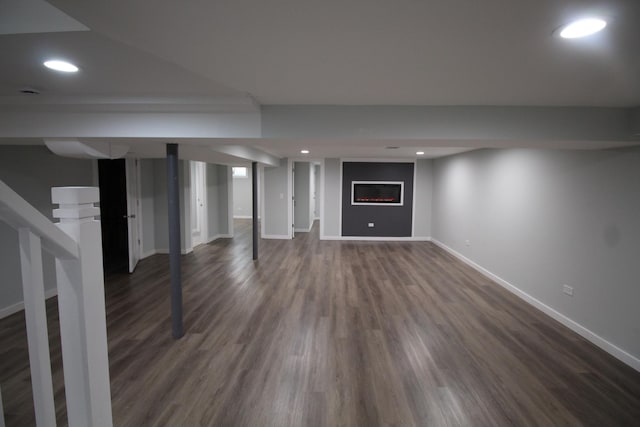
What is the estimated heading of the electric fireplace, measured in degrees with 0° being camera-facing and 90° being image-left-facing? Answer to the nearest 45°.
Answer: approximately 0°

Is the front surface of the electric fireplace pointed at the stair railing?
yes

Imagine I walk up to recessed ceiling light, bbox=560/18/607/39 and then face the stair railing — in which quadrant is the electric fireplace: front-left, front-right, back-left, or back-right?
back-right

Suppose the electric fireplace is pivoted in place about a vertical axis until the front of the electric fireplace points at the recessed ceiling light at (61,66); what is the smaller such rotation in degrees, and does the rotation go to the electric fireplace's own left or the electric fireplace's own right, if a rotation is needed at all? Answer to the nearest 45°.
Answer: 0° — it already faces it

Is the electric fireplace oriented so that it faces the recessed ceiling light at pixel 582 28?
yes

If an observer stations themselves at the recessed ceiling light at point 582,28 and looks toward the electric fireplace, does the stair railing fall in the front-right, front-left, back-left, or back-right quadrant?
back-left
